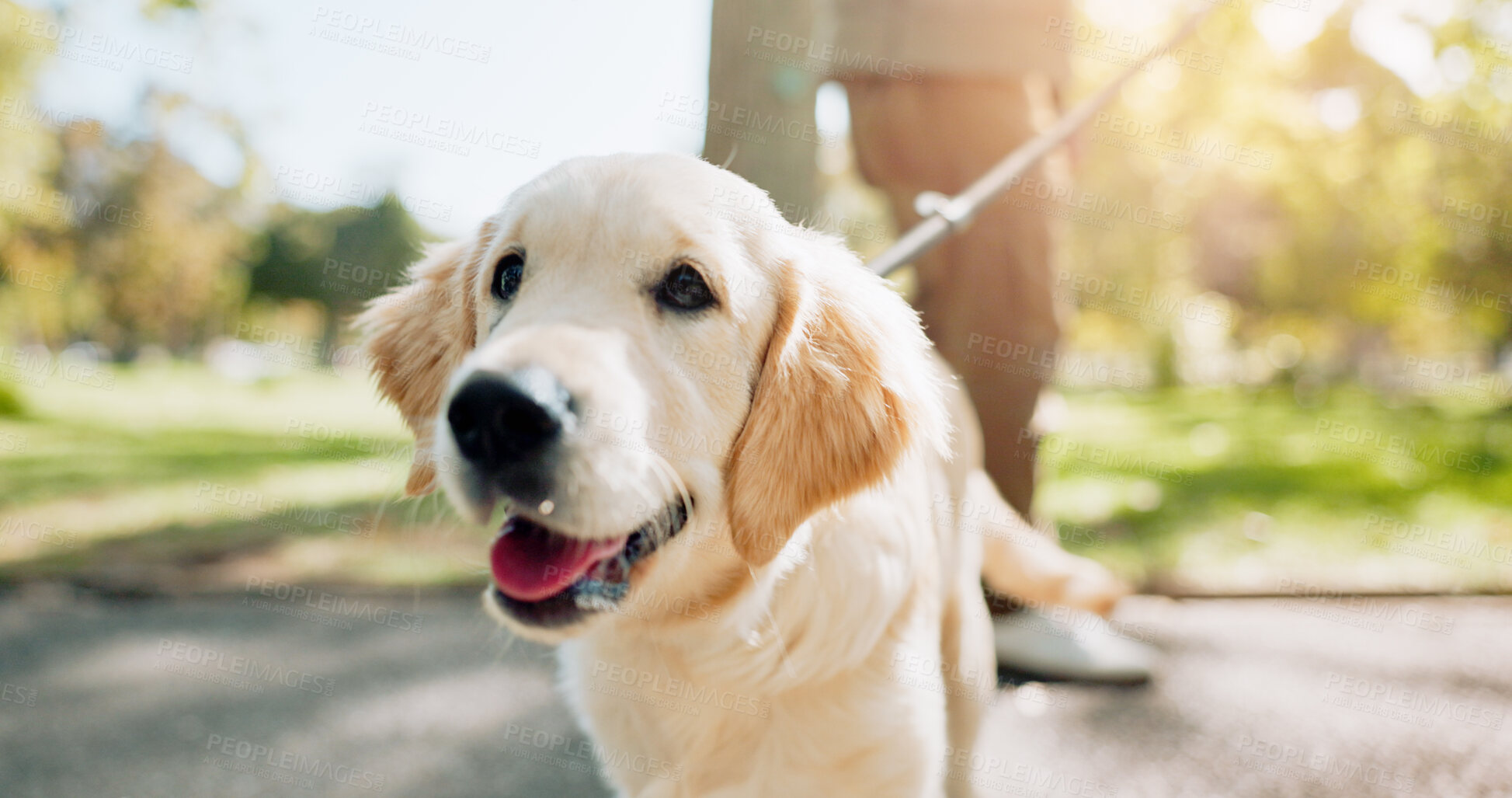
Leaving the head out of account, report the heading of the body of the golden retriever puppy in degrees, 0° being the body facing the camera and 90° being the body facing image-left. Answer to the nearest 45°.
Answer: approximately 45°

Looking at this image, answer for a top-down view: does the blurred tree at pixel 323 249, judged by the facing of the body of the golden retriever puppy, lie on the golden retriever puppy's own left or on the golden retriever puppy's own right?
on the golden retriever puppy's own right

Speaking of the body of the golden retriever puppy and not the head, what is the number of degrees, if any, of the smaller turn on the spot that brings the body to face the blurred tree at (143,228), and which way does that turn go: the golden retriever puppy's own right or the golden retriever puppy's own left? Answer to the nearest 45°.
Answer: approximately 90° to the golden retriever puppy's own right
